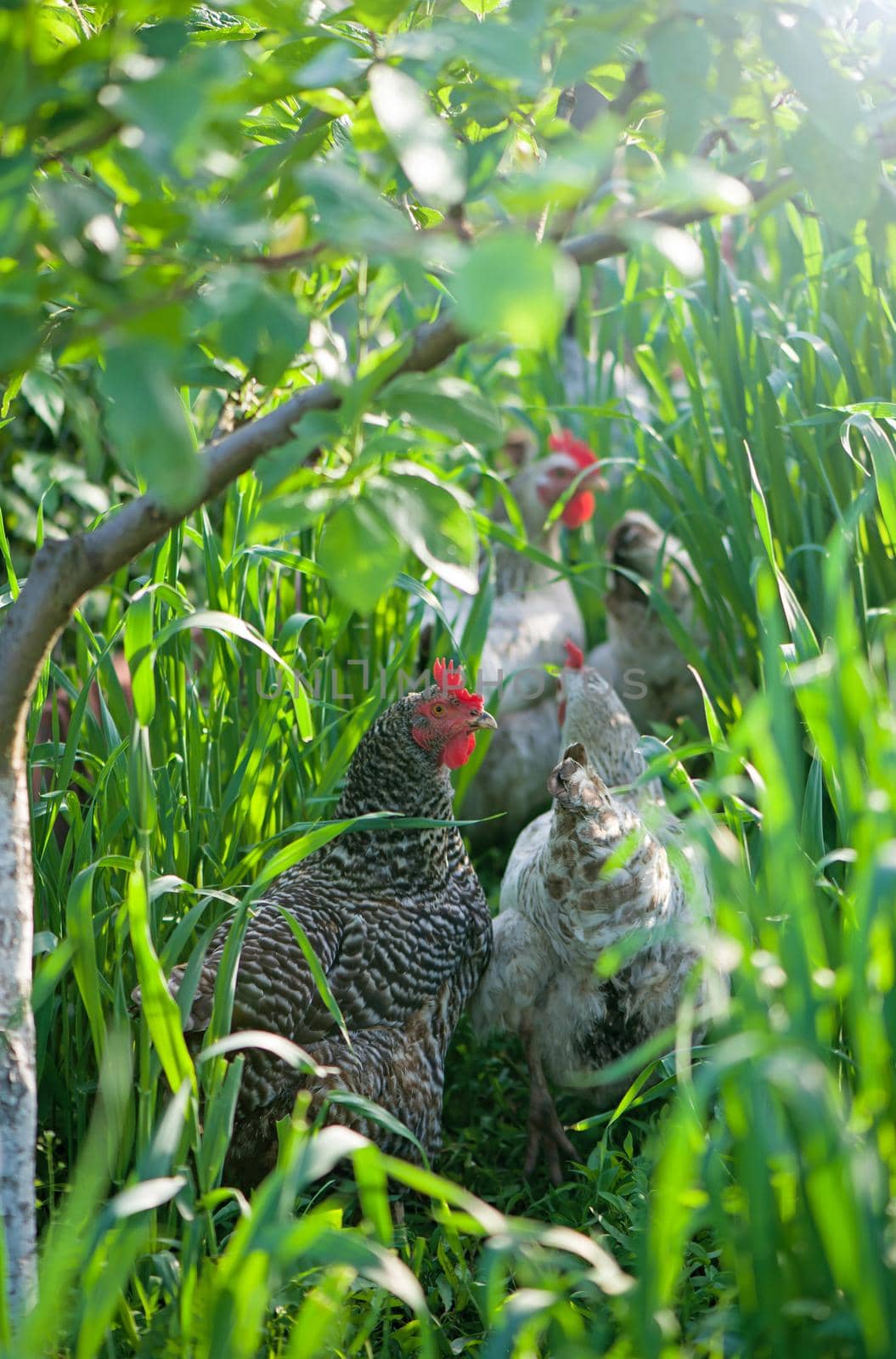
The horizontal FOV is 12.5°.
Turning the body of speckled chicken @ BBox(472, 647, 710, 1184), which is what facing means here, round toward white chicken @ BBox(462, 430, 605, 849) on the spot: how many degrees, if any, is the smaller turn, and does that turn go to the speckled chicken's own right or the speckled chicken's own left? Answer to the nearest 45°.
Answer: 0° — it already faces it

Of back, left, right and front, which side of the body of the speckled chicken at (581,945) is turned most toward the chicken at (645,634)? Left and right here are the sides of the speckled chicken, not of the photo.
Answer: front

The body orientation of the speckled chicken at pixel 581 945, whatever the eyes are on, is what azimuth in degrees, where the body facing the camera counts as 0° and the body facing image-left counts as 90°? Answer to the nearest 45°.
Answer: approximately 180°
